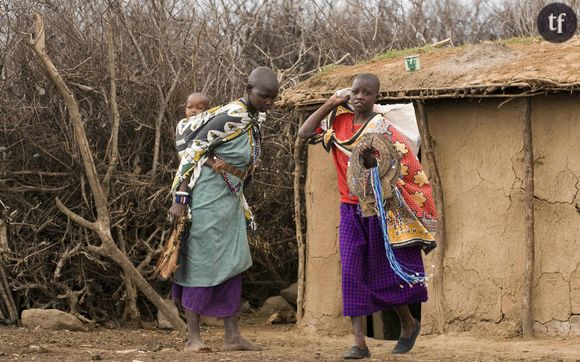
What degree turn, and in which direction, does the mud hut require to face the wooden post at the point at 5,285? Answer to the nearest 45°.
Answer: approximately 90° to its right

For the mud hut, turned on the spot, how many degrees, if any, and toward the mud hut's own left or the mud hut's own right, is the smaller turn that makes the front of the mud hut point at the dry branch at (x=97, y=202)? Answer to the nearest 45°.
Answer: approximately 90° to the mud hut's own right

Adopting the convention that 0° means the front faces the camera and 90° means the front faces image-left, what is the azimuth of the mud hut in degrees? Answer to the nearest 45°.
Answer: approximately 0°
